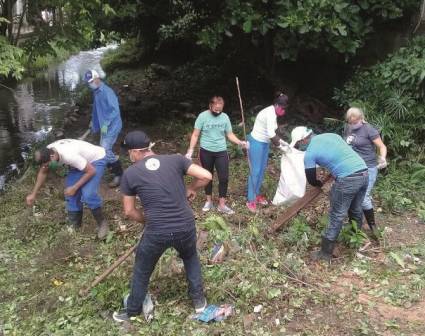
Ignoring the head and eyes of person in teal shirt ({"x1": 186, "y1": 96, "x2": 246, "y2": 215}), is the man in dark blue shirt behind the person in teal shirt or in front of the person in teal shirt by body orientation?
in front

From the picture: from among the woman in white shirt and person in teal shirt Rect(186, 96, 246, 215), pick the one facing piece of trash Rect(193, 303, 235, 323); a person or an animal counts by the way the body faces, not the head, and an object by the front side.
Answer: the person in teal shirt

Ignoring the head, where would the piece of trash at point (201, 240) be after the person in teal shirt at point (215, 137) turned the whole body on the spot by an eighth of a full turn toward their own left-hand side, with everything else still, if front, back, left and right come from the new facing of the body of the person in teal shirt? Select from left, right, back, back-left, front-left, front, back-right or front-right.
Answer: front-right

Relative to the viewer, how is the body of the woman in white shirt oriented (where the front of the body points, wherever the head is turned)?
to the viewer's right

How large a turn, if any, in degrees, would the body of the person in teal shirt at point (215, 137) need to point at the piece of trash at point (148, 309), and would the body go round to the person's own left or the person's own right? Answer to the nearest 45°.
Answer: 0° — they already face it

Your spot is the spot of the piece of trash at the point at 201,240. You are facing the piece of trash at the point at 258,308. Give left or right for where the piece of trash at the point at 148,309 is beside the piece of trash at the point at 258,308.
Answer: right

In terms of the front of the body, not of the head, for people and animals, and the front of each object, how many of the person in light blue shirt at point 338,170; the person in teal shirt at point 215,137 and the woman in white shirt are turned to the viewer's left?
1

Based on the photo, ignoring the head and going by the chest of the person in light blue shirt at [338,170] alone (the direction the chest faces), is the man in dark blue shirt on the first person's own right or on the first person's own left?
on the first person's own left

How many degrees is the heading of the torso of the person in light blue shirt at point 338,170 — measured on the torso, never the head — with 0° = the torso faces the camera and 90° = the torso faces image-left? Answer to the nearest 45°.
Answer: approximately 90°
